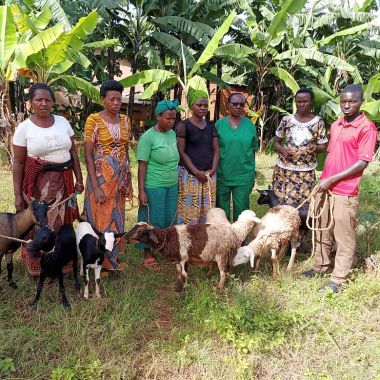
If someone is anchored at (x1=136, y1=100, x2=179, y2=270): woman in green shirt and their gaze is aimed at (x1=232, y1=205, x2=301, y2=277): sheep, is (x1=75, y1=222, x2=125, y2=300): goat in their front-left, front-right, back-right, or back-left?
back-right

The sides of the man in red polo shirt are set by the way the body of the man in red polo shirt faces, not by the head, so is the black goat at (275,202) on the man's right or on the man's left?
on the man's right

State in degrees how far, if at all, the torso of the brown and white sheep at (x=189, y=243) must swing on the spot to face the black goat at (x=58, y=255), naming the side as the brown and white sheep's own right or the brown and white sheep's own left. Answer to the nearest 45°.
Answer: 0° — it already faces it

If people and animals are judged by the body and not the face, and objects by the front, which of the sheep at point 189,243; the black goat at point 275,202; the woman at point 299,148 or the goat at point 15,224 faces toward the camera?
the woman

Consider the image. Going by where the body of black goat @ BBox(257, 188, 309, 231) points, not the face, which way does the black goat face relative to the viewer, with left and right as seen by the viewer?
facing to the left of the viewer

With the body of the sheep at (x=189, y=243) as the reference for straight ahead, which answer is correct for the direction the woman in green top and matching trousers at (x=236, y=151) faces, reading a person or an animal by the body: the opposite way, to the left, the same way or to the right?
to the left

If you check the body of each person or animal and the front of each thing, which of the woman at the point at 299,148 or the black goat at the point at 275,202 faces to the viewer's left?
the black goat

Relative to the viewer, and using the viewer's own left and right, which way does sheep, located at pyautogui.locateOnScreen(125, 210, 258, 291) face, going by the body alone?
facing to the left of the viewer

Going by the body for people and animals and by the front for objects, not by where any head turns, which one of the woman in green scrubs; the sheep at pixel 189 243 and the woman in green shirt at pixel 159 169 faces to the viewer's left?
the sheep
